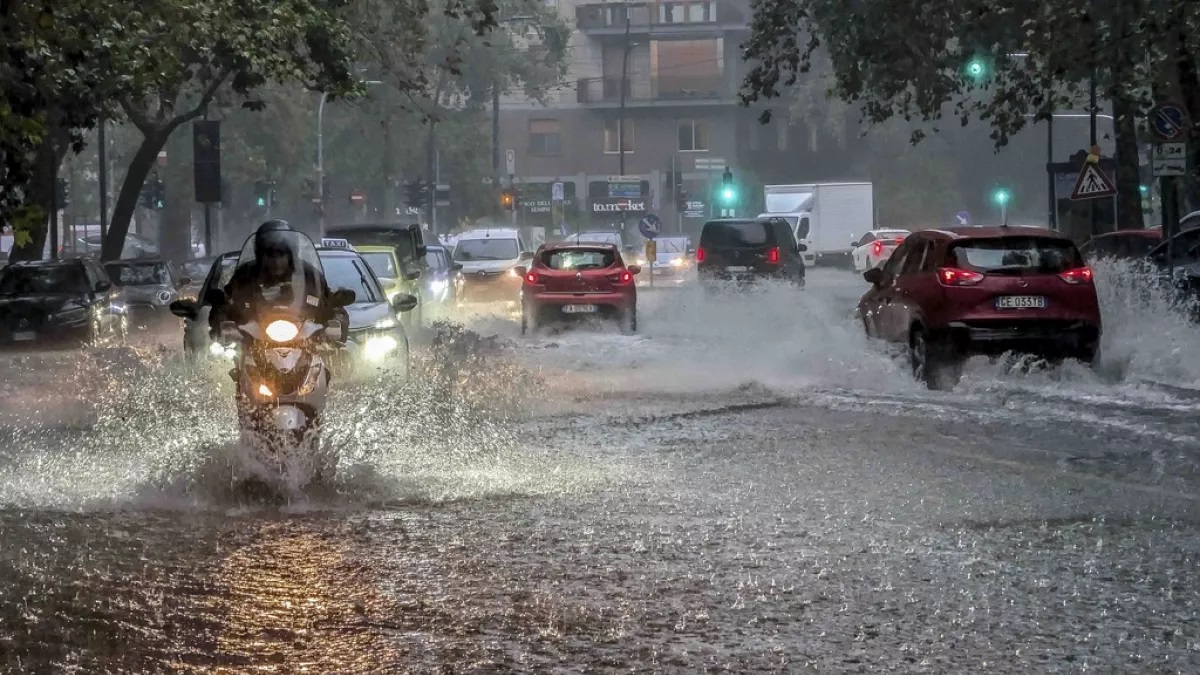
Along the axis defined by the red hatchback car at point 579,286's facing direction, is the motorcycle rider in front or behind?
behind

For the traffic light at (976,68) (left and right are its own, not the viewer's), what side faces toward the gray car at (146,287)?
right

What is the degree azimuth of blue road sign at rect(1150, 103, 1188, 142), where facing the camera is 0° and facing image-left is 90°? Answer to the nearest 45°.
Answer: approximately 0°

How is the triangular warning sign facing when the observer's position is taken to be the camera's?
facing the viewer

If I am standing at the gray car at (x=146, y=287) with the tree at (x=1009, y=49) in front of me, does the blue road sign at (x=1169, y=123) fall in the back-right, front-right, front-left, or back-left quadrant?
front-right

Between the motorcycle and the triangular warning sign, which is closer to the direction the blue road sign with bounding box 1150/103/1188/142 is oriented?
the motorcycle

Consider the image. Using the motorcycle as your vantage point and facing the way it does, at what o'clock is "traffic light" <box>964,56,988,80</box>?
The traffic light is roughly at 7 o'clock from the motorcycle.

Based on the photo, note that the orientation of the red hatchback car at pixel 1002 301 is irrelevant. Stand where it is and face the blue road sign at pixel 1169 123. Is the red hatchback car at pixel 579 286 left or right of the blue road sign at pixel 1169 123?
left

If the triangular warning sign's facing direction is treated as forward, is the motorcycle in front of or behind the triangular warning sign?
in front

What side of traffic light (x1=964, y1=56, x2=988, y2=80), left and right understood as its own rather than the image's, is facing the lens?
front

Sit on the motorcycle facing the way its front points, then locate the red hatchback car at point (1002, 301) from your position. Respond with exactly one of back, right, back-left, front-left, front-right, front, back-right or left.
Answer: back-left

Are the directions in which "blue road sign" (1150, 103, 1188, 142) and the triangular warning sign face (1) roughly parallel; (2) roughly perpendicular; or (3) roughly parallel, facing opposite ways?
roughly parallel

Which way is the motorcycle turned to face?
toward the camera

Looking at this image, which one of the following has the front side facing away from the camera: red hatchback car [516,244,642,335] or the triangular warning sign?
the red hatchback car

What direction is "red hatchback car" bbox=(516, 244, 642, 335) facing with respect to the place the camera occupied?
facing away from the viewer

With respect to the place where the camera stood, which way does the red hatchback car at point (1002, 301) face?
facing away from the viewer and to the left of the viewer
